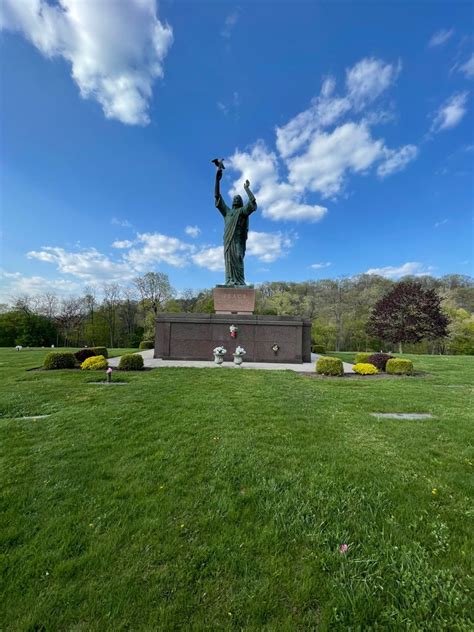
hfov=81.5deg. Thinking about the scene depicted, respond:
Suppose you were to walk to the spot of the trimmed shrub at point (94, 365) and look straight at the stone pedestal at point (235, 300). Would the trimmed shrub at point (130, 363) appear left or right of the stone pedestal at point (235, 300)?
right

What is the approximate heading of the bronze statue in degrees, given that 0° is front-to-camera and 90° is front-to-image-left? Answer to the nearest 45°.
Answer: approximately 0°

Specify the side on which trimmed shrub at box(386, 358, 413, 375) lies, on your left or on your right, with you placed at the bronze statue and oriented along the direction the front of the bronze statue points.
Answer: on your left

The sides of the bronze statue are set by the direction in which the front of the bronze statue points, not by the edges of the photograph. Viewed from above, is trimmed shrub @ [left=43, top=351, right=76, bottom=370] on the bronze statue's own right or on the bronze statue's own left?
on the bronze statue's own right

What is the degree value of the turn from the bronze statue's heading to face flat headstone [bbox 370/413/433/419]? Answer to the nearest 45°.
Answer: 0° — it already faces it
